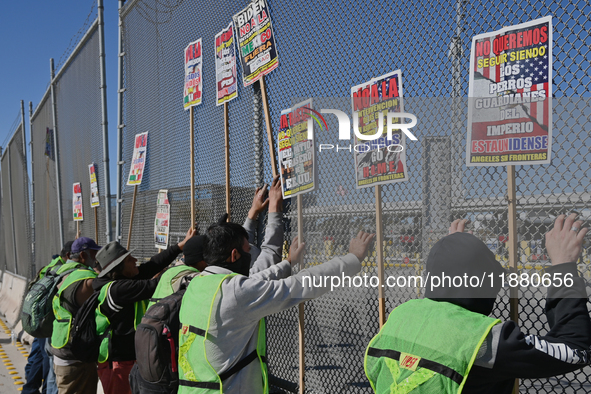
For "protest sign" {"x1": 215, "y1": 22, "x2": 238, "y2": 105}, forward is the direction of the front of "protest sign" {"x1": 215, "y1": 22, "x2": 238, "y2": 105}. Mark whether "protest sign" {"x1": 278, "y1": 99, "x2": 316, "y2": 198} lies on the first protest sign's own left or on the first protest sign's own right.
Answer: on the first protest sign's own left

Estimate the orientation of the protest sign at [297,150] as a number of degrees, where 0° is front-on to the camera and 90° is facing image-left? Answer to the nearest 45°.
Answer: approximately 45°

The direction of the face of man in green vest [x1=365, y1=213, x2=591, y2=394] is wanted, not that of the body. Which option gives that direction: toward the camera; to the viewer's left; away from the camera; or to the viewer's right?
away from the camera

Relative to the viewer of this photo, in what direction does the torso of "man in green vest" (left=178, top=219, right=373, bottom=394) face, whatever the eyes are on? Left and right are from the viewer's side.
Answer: facing away from the viewer and to the right of the viewer

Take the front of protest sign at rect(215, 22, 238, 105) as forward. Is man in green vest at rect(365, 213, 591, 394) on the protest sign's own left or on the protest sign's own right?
on the protest sign's own left

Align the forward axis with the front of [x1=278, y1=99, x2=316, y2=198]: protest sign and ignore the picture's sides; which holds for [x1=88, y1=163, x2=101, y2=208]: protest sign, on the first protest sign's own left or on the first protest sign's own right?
on the first protest sign's own right
